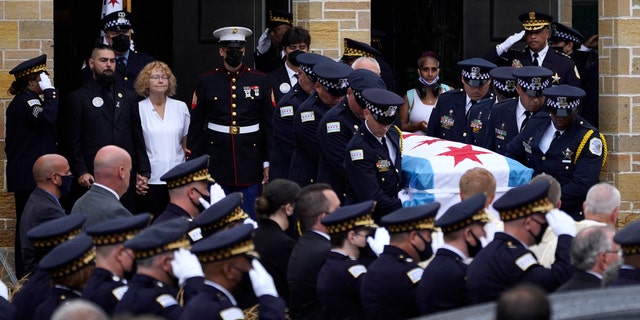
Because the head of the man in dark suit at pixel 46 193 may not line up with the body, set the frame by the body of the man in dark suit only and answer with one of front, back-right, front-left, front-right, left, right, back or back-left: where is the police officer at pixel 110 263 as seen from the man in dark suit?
right

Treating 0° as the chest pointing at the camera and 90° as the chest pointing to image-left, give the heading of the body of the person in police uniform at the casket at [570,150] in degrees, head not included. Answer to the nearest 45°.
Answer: approximately 45°

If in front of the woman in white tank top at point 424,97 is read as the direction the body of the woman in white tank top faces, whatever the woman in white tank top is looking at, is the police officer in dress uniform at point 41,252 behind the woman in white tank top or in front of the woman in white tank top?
in front

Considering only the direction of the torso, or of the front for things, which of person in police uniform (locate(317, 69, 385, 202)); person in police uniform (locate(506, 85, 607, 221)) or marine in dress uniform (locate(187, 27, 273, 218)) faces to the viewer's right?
person in police uniform (locate(317, 69, 385, 202))

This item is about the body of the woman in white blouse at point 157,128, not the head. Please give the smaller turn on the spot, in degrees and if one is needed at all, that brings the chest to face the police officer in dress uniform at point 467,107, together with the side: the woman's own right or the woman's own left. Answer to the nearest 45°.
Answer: approximately 90° to the woman's own left

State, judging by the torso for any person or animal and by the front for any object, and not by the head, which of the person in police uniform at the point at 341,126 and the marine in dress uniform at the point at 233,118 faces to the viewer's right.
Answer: the person in police uniform at the point at 341,126

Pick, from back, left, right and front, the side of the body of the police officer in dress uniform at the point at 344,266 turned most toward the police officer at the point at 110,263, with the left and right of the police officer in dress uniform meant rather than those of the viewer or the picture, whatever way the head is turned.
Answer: back

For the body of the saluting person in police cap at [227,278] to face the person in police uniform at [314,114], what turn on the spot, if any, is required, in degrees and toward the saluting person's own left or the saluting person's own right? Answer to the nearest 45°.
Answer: approximately 45° to the saluting person's own left

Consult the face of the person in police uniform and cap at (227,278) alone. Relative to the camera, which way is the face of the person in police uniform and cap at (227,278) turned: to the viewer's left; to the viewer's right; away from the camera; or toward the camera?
to the viewer's right
